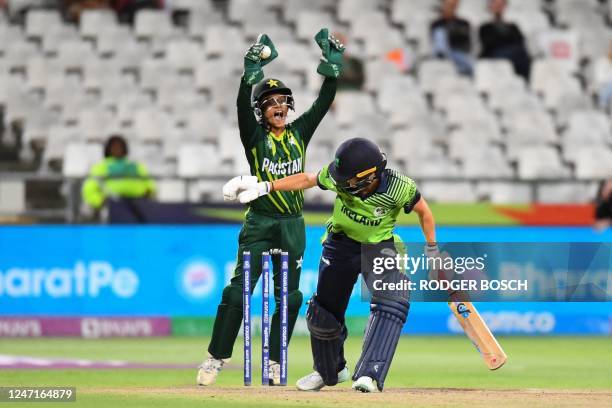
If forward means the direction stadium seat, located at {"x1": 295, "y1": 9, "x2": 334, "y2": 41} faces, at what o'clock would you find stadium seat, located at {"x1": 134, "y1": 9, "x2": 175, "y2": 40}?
stadium seat, located at {"x1": 134, "y1": 9, "x2": 175, "y2": 40} is roughly at 3 o'clock from stadium seat, located at {"x1": 295, "y1": 9, "x2": 334, "y2": 41}.

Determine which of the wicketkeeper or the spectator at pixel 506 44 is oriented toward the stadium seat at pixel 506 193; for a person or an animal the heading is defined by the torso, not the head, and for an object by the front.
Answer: the spectator

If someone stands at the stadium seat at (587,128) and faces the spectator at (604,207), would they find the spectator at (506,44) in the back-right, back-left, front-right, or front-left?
back-right

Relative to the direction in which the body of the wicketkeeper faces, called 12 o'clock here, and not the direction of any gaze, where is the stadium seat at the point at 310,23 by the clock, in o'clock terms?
The stadium seat is roughly at 6 o'clock from the wicketkeeper.
